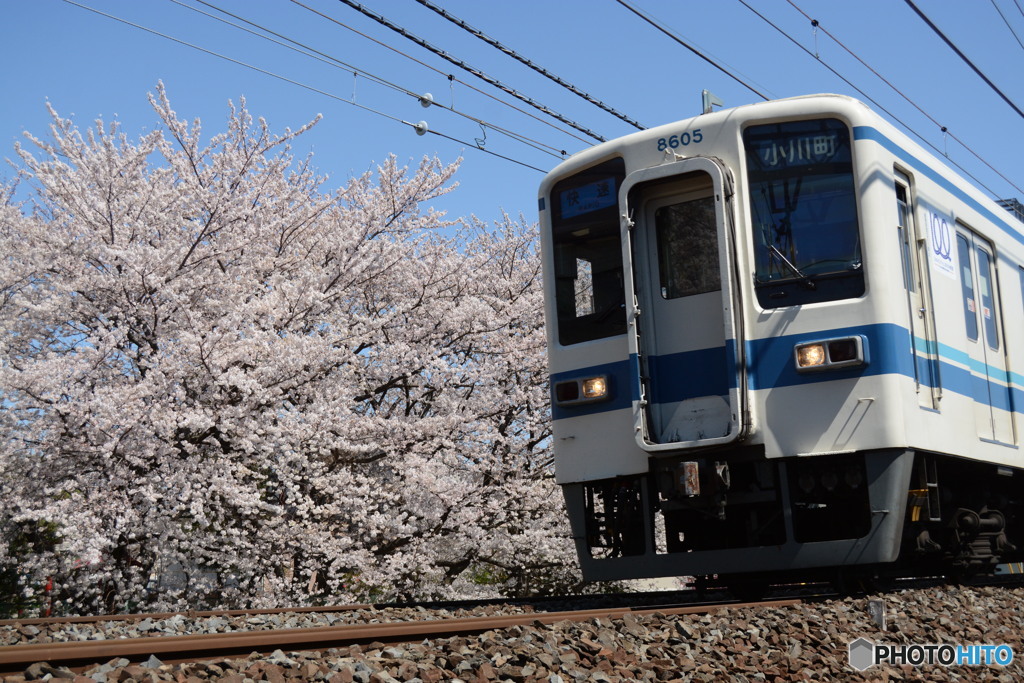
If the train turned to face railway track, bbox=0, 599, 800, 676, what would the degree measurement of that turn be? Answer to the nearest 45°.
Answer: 0° — it already faces it

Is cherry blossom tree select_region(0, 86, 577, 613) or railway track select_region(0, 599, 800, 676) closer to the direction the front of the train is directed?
the railway track

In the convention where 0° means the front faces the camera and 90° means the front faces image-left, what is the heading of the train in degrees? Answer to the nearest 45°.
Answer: approximately 45°

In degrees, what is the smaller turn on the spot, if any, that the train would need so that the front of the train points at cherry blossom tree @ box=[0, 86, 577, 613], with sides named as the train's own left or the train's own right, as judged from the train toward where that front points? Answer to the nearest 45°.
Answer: approximately 90° to the train's own right
